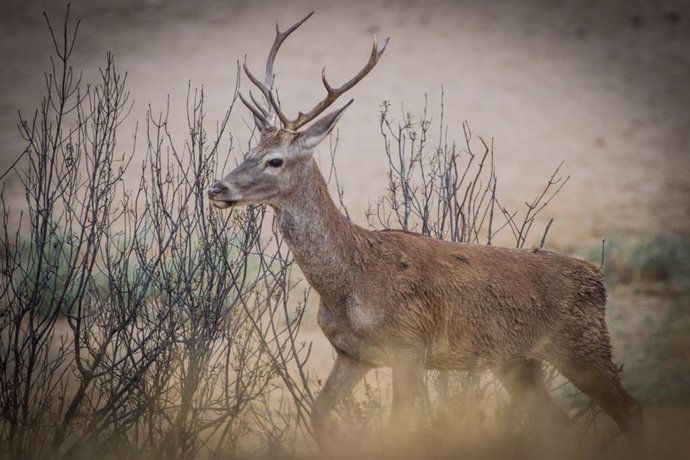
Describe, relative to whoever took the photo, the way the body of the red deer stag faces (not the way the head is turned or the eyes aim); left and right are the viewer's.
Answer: facing to the left of the viewer
